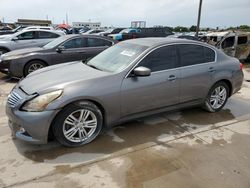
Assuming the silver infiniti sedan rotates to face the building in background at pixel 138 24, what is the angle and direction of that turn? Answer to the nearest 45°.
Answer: approximately 135° to its right

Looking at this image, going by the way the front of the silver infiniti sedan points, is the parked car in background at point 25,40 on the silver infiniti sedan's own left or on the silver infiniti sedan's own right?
on the silver infiniti sedan's own right

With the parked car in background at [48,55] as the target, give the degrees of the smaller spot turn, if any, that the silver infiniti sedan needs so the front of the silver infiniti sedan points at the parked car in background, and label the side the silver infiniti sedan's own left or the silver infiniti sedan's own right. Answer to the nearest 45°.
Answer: approximately 90° to the silver infiniti sedan's own right

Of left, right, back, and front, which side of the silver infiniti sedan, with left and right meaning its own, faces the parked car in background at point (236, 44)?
back

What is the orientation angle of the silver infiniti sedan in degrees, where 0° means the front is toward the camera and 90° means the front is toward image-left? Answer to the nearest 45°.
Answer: approximately 45°

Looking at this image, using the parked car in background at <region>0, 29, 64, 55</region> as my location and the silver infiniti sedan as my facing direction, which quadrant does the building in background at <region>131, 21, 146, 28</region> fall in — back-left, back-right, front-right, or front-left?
back-left
